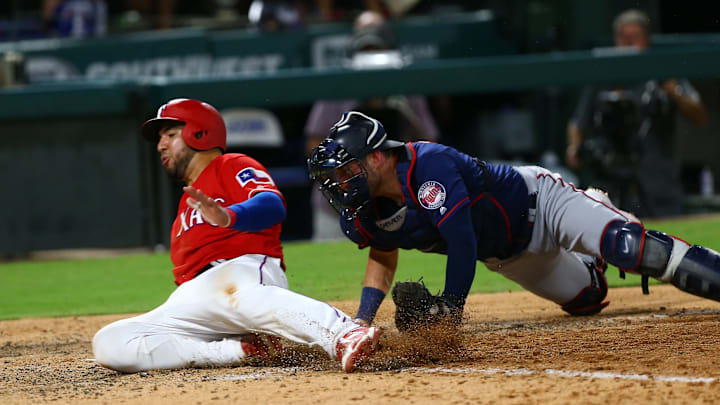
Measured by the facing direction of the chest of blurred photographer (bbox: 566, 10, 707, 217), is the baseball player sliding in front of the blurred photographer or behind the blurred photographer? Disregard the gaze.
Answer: in front

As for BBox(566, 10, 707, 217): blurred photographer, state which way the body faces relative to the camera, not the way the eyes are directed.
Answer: toward the camera

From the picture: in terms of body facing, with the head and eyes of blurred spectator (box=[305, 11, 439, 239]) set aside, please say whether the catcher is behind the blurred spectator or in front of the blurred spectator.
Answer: in front

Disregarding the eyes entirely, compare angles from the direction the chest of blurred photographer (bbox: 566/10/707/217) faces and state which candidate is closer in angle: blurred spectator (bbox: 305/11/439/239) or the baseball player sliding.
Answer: the baseball player sliding

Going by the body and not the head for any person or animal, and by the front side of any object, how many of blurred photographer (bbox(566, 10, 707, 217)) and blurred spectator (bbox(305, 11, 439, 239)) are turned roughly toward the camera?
2

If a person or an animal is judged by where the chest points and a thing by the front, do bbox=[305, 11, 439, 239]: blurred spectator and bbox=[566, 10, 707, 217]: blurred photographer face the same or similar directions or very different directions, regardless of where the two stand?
same or similar directions

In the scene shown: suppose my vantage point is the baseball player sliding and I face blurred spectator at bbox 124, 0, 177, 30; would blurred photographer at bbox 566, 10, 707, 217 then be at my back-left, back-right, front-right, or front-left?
front-right

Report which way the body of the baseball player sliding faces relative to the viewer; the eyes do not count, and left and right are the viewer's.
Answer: facing the viewer and to the left of the viewer

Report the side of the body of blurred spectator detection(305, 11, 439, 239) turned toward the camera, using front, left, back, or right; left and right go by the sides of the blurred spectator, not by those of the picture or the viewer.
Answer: front

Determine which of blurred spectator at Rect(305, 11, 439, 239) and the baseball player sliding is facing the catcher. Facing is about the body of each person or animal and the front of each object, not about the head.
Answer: the blurred spectator

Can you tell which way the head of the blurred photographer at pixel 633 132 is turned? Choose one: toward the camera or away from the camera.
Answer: toward the camera

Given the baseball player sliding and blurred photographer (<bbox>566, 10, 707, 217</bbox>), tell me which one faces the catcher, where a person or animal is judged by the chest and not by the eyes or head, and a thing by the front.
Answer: the blurred photographer
